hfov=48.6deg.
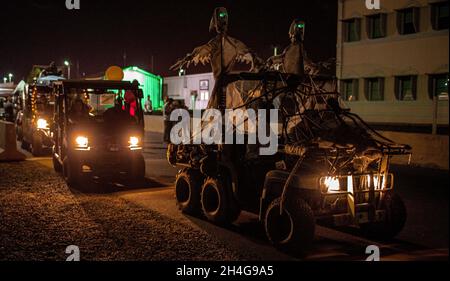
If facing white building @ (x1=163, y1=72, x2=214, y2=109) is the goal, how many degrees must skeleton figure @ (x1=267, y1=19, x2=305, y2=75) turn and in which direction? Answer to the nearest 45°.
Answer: approximately 135° to its left

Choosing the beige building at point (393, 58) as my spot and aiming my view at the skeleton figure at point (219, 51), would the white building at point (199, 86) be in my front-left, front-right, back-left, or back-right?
back-right

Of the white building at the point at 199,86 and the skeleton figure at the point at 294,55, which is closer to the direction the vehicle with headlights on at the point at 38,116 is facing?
the skeleton figure

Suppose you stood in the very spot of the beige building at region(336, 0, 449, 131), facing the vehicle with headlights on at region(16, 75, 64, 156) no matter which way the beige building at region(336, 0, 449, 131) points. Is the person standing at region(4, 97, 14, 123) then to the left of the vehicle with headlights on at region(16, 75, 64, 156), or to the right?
right

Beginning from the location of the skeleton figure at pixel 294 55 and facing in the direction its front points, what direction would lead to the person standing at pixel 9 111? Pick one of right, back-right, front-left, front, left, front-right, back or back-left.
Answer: back

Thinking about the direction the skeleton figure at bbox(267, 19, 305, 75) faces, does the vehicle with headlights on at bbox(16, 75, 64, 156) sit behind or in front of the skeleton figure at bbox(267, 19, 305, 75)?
behind

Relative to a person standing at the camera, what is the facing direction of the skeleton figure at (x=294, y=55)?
facing the viewer and to the right of the viewer

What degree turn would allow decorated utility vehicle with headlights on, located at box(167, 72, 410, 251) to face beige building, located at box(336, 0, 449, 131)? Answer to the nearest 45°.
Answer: approximately 135° to its left

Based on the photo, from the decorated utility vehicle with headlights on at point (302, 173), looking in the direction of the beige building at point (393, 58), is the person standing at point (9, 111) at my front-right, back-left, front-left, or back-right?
front-left

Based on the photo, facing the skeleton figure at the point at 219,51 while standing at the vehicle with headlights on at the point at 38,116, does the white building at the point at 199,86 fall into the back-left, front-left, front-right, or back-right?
back-left

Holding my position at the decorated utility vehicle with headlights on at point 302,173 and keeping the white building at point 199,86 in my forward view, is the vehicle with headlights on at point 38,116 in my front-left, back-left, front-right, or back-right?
front-left

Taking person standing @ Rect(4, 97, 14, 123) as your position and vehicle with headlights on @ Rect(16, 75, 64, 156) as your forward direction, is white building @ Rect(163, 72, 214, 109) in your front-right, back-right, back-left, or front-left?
back-left
